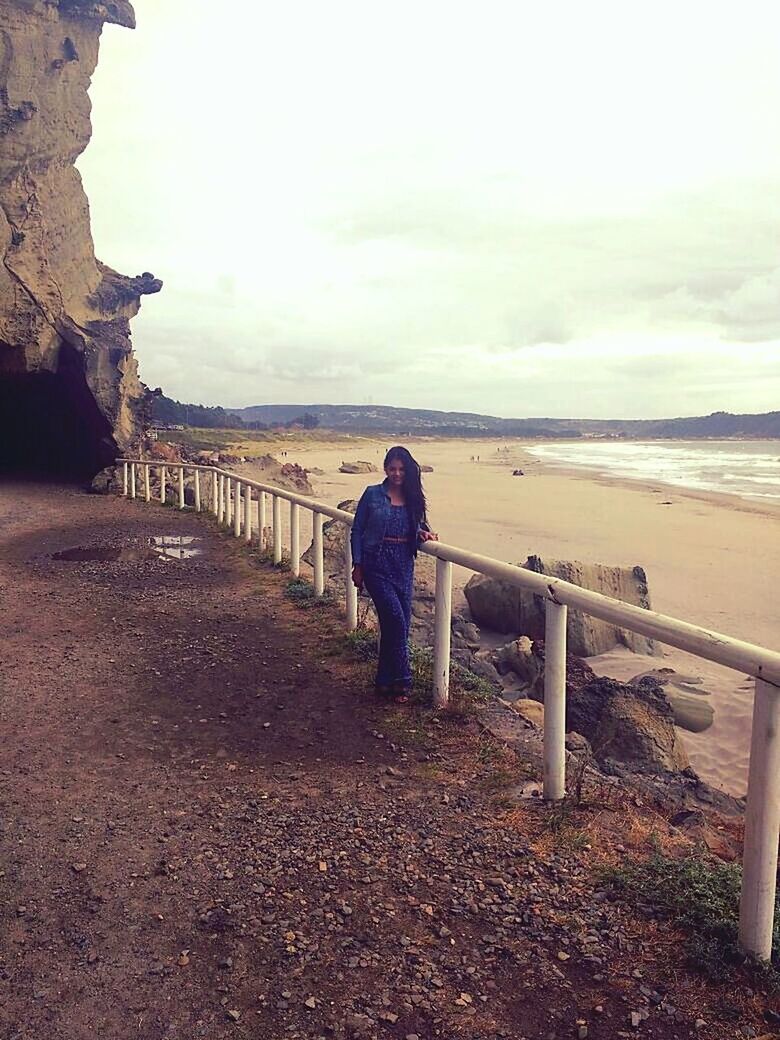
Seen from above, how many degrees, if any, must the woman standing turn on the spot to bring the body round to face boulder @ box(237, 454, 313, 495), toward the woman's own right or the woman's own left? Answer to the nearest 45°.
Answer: approximately 180°

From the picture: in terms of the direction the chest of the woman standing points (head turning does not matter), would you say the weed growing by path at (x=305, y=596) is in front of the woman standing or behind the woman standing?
behind

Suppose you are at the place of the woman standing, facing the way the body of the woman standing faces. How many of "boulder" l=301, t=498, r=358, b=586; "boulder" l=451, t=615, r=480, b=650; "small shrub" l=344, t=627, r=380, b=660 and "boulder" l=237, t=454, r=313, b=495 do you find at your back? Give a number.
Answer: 4

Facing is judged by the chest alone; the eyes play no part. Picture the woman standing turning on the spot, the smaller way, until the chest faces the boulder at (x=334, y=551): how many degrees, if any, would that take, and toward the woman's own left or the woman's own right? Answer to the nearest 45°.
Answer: approximately 180°

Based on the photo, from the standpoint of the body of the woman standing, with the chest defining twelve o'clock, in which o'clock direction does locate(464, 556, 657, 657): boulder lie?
The boulder is roughly at 7 o'clock from the woman standing.

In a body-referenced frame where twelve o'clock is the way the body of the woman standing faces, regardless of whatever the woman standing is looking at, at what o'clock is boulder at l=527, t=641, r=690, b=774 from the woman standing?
The boulder is roughly at 8 o'clock from the woman standing.

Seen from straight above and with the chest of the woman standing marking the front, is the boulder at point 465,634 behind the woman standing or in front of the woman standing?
behind

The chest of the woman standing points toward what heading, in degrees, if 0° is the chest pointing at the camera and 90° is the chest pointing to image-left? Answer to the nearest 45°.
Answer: approximately 0°

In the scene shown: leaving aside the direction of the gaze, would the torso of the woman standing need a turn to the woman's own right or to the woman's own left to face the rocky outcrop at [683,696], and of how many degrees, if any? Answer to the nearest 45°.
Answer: approximately 135° to the woman's own left
